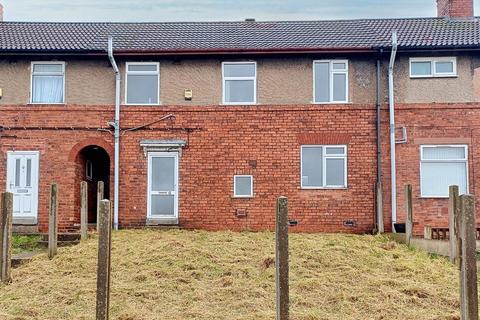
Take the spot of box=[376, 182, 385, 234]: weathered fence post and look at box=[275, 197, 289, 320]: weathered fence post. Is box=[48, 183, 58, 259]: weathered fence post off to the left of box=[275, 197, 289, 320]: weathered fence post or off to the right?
right

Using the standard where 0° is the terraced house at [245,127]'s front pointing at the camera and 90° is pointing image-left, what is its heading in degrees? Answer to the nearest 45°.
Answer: approximately 0°

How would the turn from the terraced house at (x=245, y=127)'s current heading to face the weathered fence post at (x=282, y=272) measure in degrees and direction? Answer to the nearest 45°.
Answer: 0° — it already faces it

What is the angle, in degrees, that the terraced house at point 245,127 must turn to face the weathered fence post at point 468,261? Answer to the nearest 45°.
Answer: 0° — it already faces it

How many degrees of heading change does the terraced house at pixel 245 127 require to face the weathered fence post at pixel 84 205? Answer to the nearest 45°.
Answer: approximately 45° to its right
